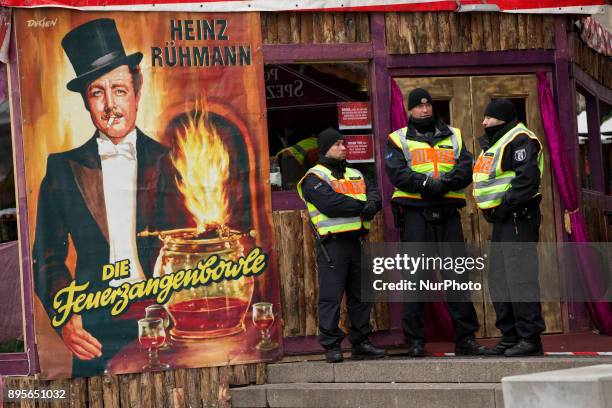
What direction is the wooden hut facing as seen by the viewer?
toward the camera

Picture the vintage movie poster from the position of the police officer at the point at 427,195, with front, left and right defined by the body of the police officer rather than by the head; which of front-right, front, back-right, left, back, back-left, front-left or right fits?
right

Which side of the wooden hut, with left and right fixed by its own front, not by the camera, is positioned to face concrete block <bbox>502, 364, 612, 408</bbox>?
front

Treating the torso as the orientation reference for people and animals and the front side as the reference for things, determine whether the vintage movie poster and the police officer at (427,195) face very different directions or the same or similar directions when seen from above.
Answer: same or similar directions

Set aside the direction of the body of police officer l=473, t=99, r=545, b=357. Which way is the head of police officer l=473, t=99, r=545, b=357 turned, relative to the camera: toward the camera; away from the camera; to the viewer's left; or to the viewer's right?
to the viewer's left

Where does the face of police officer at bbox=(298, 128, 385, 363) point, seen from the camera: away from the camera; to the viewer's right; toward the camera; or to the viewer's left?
to the viewer's right

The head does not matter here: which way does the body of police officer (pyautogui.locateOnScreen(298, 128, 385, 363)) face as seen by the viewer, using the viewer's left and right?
facing the viewer and to the right of the viewer

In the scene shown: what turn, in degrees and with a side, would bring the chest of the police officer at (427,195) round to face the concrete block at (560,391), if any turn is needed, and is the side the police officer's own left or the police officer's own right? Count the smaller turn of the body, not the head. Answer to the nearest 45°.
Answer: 0° — they already face it

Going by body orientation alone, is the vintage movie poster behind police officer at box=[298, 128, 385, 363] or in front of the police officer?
behind

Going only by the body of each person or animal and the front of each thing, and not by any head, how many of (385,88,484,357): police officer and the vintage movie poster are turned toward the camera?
2

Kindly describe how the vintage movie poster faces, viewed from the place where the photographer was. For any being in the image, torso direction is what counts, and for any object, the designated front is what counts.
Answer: facing the viewer

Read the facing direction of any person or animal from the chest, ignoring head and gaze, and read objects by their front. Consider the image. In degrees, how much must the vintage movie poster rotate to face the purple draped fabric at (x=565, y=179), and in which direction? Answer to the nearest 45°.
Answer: approximately 90° to its left

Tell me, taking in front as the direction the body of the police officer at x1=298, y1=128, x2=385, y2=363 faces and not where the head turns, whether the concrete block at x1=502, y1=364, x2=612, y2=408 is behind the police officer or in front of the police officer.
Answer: in front
